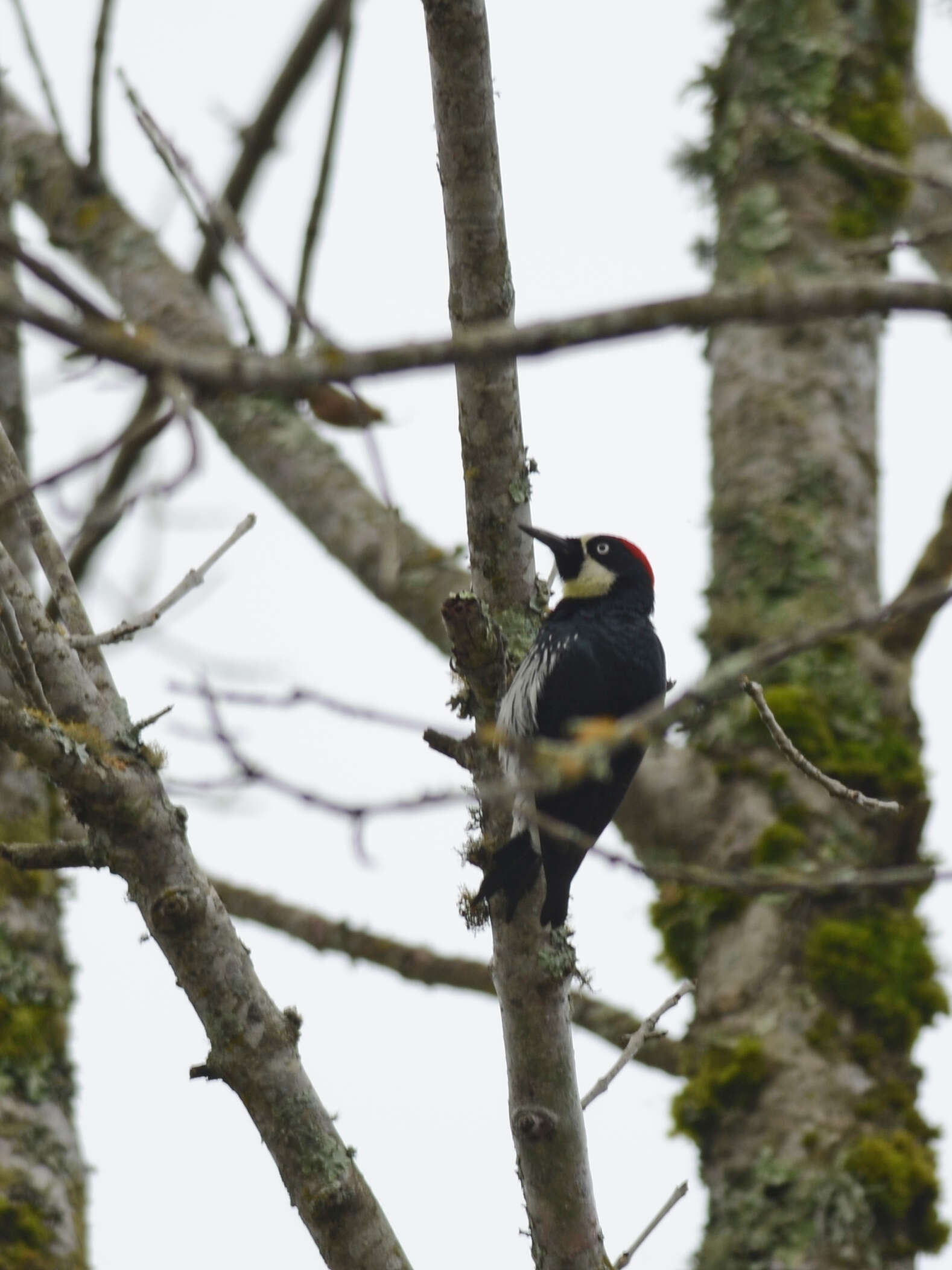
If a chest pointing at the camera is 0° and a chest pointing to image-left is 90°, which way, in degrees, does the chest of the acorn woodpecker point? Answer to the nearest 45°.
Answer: approximately 90°

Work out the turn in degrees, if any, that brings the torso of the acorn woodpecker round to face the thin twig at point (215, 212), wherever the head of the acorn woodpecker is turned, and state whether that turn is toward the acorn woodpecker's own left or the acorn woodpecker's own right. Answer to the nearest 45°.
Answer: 0° — it already faces it

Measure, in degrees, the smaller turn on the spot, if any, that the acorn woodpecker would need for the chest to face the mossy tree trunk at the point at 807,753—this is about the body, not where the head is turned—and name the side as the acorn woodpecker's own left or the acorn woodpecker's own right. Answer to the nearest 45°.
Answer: approximately 135° to the acorn woodpecker's own right

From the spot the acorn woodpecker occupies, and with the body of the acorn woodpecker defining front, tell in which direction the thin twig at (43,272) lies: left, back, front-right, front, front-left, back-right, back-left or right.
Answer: left

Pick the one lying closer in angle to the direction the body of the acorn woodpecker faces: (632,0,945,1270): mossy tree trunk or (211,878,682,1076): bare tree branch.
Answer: the bare tree branch
